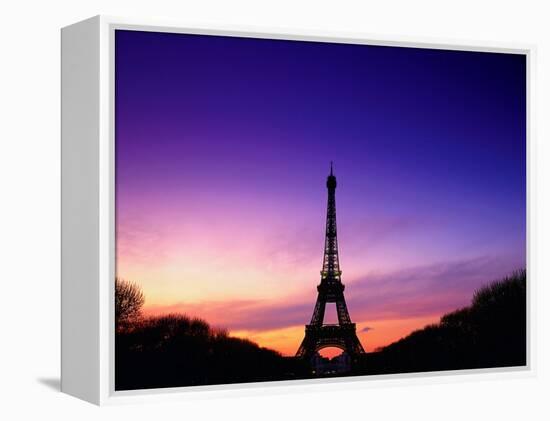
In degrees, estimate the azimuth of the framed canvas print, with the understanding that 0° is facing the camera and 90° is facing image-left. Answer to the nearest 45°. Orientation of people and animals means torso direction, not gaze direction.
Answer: approximately 315°
